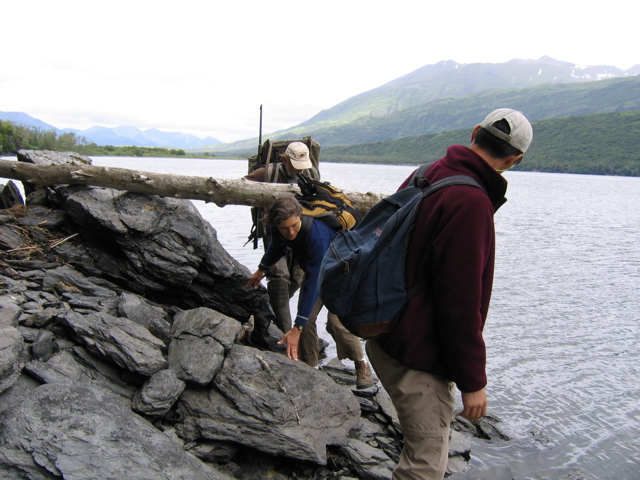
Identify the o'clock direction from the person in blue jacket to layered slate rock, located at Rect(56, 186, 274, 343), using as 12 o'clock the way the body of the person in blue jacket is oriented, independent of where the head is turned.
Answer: The layered slate rock is roughly at 3 o'clock from the person in blue jacket.

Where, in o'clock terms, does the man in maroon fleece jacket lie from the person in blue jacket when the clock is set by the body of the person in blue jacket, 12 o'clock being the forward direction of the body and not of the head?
The man in maroon fleece jacket is roughly at 10 o'clock from the person in blue jacket.

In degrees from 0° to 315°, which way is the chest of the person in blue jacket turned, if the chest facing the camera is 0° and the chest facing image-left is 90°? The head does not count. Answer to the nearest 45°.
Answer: approximately 45°

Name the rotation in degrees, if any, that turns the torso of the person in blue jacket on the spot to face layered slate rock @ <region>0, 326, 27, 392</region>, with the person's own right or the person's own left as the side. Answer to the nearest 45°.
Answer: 0° — they already face it

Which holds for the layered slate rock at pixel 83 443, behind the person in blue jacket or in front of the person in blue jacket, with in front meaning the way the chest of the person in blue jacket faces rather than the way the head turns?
in front
